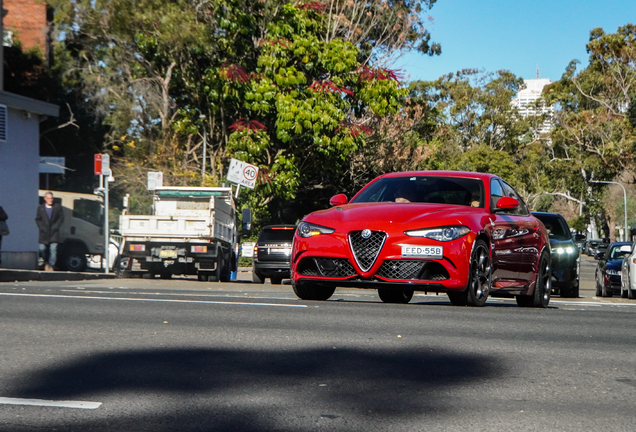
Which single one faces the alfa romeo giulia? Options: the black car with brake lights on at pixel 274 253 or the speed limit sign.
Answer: the speed limit sign

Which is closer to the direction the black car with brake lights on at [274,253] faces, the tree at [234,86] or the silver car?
the tree

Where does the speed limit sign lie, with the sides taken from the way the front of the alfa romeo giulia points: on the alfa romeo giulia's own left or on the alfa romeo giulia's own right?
on the alfa romeo giulia's own right

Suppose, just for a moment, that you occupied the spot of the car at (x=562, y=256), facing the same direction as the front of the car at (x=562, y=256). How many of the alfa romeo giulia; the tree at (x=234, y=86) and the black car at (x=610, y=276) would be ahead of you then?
1

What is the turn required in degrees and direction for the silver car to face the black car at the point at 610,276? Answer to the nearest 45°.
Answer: approximately 135° to its right

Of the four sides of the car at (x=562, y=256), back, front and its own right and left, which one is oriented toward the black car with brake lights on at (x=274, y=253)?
right

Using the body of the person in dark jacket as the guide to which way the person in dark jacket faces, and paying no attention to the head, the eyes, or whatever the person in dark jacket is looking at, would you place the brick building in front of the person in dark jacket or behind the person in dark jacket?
behind

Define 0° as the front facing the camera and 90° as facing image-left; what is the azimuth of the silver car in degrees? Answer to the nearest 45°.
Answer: approximately 45°

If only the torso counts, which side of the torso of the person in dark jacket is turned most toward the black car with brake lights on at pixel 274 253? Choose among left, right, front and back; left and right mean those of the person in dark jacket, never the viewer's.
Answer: left

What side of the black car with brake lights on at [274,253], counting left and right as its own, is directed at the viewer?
back
